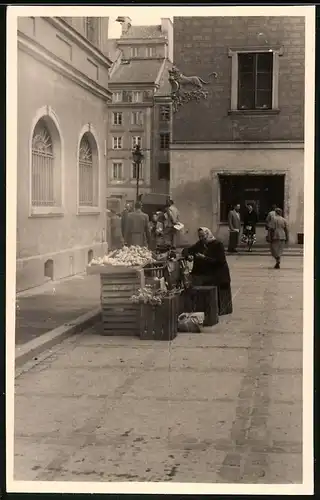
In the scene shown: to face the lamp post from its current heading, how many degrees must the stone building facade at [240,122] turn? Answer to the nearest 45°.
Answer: approximately 90° to its right

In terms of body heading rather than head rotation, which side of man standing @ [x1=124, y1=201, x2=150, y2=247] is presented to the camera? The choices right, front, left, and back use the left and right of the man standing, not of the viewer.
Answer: back

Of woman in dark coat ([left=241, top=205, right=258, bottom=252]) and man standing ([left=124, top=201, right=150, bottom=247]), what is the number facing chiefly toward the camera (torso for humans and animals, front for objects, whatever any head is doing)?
1
